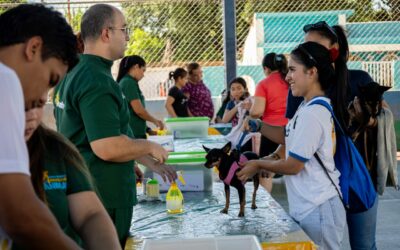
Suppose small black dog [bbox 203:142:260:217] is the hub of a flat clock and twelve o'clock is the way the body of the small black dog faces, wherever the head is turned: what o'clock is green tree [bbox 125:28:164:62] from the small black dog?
The green tree is roughly at 4 o'clock from the small black dog.

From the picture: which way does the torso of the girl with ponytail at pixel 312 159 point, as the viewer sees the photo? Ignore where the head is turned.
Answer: to the viewer's left

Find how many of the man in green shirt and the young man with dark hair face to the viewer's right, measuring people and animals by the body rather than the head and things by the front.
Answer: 2

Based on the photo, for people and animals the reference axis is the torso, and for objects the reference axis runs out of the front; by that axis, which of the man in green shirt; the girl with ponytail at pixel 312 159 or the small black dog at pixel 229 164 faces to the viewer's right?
the man in green shirt

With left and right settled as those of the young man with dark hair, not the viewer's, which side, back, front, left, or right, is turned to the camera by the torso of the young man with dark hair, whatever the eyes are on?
right

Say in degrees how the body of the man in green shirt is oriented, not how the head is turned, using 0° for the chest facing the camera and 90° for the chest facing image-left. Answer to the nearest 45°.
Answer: approximately 270°

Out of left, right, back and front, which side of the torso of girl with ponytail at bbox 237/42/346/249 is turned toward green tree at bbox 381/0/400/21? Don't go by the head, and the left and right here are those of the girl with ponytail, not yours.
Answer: right

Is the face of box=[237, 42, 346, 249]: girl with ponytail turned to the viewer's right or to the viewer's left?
to the viewer's left

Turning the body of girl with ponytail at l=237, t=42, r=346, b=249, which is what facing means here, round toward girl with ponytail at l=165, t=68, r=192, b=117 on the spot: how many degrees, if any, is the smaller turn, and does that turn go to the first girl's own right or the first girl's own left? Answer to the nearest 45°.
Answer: approximately 90° to the first girl's own right

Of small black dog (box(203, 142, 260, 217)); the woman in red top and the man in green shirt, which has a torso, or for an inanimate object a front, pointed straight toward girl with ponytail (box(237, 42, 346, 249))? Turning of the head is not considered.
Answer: the man in green shirt

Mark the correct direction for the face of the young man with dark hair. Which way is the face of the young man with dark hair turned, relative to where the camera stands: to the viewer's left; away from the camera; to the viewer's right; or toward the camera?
to the viewer's right

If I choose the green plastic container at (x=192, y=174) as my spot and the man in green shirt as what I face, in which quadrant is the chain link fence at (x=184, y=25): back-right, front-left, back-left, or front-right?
back-right
